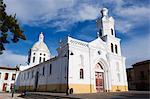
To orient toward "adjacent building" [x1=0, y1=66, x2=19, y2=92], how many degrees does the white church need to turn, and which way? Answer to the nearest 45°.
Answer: approximately 180°

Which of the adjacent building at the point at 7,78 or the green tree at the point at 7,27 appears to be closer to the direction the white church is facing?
the green tree

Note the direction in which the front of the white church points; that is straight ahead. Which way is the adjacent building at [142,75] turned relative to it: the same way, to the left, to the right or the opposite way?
to the right

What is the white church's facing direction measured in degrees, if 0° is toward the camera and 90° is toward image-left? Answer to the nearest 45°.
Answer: approximately 315°

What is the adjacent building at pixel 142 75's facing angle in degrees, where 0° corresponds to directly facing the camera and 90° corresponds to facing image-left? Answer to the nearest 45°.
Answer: approximately 45°

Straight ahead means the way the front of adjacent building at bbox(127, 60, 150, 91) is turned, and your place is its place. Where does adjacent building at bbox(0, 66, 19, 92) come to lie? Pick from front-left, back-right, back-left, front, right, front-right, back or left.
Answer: front-right

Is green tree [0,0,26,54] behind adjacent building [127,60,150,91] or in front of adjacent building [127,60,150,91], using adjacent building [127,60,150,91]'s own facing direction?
in front
